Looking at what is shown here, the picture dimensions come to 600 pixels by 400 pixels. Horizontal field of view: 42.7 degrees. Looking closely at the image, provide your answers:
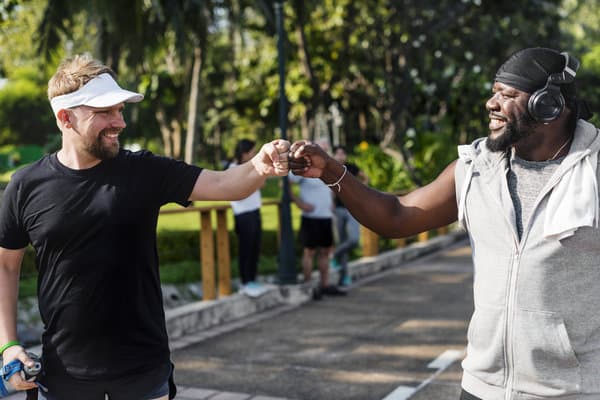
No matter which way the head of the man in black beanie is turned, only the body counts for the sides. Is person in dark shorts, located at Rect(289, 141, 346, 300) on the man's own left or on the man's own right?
on the man's own right

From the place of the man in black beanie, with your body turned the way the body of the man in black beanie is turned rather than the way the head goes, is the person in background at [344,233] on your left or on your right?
on your right

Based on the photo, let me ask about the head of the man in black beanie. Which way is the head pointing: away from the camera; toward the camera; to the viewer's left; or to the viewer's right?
to the viewer's left

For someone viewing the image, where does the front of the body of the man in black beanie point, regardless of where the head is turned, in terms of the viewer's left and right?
facing the viewer and to the left of the viewer
